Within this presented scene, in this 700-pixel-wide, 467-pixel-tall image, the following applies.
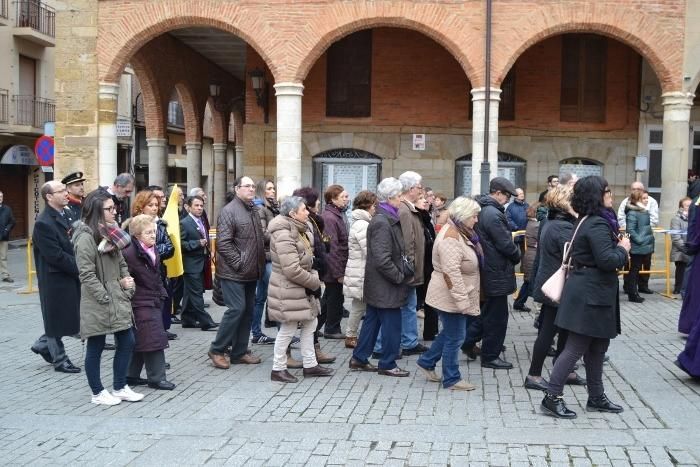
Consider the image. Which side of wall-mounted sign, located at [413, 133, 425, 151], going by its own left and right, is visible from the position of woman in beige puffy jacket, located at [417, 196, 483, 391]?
front

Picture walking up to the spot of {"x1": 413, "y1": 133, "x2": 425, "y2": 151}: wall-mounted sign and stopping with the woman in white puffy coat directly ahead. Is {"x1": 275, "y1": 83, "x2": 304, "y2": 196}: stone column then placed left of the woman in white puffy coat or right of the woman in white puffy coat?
right

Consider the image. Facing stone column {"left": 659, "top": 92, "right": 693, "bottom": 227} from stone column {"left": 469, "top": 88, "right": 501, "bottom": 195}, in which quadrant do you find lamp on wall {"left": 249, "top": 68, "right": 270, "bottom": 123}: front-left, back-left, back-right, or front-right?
back-left
